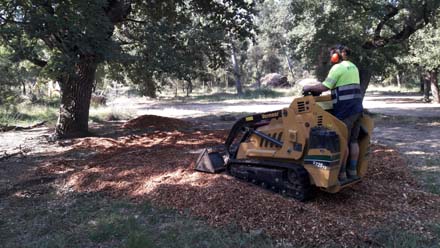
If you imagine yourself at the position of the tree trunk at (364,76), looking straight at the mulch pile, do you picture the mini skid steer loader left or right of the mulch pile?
left

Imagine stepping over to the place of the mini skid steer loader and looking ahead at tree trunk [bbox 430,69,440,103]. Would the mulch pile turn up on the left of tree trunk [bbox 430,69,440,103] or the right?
left

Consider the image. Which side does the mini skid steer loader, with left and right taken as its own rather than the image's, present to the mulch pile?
front

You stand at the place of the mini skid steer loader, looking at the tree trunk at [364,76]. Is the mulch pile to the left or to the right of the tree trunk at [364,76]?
left

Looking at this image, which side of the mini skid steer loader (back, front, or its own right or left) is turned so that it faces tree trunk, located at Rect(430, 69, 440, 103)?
right

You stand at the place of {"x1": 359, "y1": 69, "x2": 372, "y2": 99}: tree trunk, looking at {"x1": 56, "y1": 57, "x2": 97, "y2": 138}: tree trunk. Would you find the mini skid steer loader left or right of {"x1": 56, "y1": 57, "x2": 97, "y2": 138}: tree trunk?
left

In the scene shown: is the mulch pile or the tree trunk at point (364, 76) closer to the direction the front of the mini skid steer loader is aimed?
the mulch pile

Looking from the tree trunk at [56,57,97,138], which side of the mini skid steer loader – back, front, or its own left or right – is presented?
front

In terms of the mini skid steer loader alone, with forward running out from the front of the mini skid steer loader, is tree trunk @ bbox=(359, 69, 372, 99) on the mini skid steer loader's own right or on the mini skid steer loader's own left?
on the mini skid steer loader's own right

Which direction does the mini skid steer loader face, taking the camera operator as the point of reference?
facing away from the viewer and to the left of the viewer
